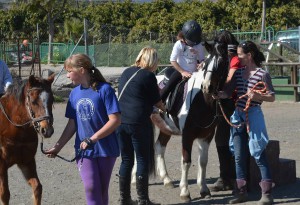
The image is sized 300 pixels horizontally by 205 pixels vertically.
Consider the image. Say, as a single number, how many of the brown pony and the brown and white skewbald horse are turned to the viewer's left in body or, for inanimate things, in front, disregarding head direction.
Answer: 0

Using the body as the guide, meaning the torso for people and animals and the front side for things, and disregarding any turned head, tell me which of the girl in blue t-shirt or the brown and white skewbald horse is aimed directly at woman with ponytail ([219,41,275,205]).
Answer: the brown and white skewbald horse

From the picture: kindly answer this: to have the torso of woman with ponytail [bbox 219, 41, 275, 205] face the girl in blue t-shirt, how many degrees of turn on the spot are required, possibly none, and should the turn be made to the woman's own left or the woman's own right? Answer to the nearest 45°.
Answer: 0° — they already face them

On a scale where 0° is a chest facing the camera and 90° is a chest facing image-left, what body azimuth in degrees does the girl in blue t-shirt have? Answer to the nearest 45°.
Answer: approximately 45°

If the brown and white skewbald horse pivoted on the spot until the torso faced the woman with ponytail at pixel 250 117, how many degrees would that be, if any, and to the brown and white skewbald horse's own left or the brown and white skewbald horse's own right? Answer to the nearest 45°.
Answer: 0° — it already faces them

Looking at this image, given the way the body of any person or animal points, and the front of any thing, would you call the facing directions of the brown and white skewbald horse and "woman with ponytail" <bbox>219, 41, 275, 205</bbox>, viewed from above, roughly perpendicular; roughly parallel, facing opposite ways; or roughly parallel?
roughly perpendicular

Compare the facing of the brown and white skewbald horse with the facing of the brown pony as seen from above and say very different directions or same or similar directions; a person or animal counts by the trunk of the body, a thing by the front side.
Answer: same or similar directions

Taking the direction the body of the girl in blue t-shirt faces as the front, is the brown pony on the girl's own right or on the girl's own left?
on the girl's own right

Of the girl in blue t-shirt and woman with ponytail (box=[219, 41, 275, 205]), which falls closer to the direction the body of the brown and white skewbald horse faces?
the woman with ponytail

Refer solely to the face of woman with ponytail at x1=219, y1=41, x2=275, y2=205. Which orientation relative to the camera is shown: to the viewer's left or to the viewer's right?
to the viewer's left

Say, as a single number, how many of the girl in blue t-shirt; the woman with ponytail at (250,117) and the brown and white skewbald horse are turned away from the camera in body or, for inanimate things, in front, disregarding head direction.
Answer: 0

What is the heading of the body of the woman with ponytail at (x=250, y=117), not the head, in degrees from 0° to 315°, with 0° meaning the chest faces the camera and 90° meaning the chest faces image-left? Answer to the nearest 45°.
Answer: approximately 45°

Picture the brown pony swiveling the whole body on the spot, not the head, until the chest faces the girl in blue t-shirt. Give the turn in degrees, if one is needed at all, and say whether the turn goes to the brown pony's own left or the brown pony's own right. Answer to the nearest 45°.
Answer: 0° — it already faces them
